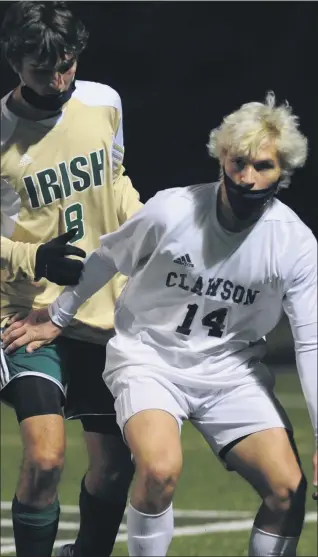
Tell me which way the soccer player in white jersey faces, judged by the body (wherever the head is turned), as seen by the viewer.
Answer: toward the camera

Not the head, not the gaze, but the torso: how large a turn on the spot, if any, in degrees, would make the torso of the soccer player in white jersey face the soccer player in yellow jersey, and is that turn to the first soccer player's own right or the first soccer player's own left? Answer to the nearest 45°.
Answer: approximately 135° to the first soccer player's own right
